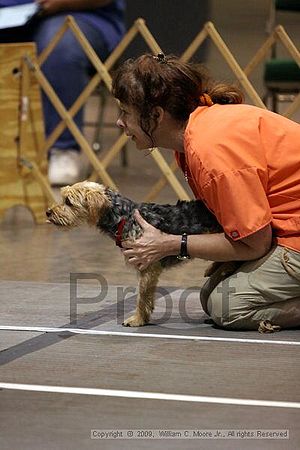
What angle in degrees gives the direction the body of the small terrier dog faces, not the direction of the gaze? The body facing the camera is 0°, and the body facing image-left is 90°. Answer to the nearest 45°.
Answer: approximately 90°

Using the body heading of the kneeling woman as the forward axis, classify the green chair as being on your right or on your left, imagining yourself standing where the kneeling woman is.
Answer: on your right

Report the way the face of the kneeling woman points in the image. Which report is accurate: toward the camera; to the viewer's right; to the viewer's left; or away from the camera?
to the viewer's left

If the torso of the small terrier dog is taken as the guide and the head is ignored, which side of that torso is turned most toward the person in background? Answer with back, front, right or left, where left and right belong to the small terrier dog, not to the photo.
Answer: right

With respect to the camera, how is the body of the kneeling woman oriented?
to the viewer's left
